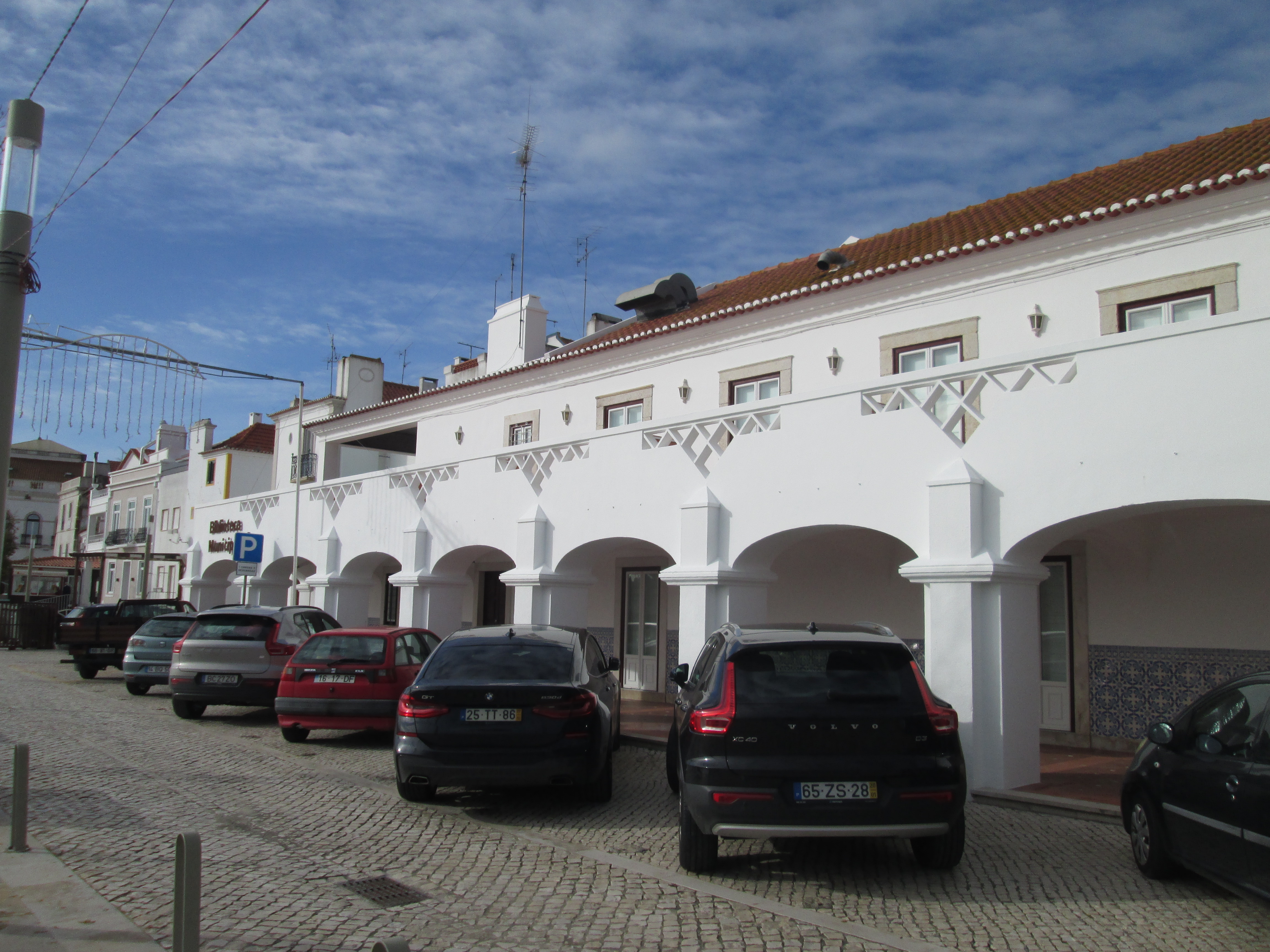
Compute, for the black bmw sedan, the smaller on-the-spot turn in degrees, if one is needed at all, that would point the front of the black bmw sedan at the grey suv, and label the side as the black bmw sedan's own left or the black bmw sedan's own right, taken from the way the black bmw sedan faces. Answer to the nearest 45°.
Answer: approximately 45° to the black bmw sedan's own left

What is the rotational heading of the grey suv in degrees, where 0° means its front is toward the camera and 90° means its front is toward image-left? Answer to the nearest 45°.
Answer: approximately 225°

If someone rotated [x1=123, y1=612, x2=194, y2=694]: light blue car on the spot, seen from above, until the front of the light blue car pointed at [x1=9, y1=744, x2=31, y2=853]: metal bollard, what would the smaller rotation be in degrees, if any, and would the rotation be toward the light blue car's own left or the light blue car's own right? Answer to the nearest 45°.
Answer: approximately 135° to the light blue car's own right

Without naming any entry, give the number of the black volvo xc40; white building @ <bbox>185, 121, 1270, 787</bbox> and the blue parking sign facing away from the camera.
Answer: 1

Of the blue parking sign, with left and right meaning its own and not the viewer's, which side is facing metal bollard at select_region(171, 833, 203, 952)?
front

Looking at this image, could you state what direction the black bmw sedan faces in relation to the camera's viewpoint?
facing away from the viewer

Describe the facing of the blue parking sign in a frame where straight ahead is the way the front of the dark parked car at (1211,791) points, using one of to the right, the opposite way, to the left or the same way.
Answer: the opposite way

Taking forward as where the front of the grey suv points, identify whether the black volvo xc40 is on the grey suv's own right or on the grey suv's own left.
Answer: on the grey suv's own right

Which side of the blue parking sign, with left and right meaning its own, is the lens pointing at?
front

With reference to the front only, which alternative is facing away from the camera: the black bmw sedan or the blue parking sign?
the black bmw sedan

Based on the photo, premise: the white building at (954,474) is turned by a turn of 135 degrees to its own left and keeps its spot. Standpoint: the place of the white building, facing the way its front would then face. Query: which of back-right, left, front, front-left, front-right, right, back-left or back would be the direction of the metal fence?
back-left

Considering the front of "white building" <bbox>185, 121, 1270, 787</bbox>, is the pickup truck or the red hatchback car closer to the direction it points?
the red hatchback car

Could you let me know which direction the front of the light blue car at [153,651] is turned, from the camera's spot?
facing away from the viewer and to the right of the viewer

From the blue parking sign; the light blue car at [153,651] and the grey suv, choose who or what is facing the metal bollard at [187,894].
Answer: the blue parking sign

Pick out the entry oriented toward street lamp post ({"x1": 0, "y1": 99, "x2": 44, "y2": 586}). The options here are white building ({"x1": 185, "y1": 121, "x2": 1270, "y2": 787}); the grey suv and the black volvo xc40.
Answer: the white building
